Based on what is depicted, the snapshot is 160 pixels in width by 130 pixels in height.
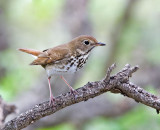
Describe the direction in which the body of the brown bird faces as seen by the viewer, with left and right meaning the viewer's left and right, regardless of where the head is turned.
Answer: facing to the right of the viewer
